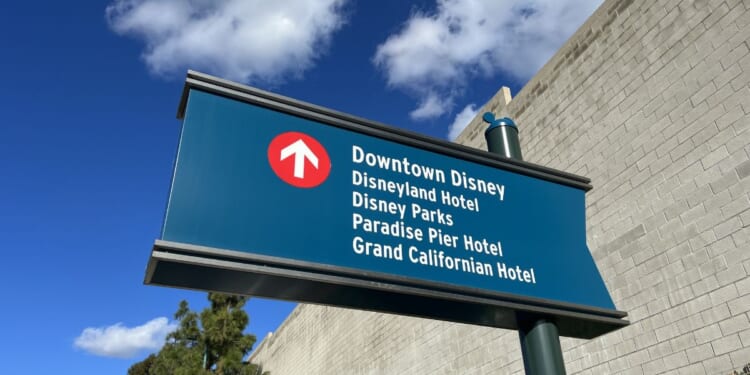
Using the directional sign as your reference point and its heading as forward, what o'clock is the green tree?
The green tree is roughly at 7 o'clock from the directional sign.

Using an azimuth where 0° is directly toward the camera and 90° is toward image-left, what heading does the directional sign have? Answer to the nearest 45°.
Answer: approximately 315°
